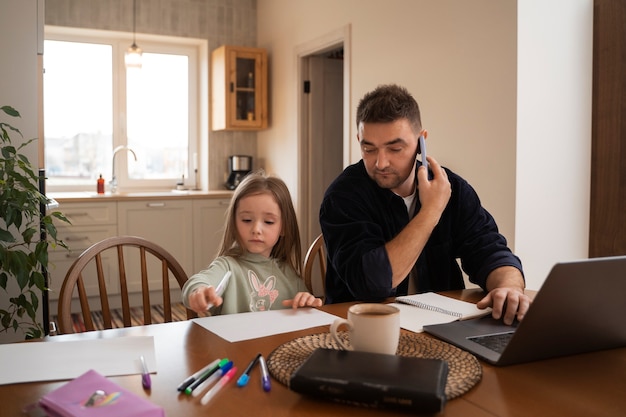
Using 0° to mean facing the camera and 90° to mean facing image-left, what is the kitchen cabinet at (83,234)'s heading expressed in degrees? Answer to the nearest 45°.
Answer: approximately 0°

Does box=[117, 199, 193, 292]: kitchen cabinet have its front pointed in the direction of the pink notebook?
yes

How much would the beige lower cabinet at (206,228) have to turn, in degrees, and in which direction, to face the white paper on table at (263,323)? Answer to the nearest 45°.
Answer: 0° — it already faces it

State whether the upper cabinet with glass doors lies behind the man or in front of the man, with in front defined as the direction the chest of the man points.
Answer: behind

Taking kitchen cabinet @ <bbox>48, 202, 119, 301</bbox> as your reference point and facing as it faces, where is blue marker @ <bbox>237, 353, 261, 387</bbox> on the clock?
The blue marker is roughly at 12 o'clock from the kitchen cabinet.

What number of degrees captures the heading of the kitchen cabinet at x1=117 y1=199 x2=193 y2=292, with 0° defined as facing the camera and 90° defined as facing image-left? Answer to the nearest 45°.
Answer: approximately 0°

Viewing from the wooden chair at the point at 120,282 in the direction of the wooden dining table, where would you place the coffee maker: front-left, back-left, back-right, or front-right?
back-left
